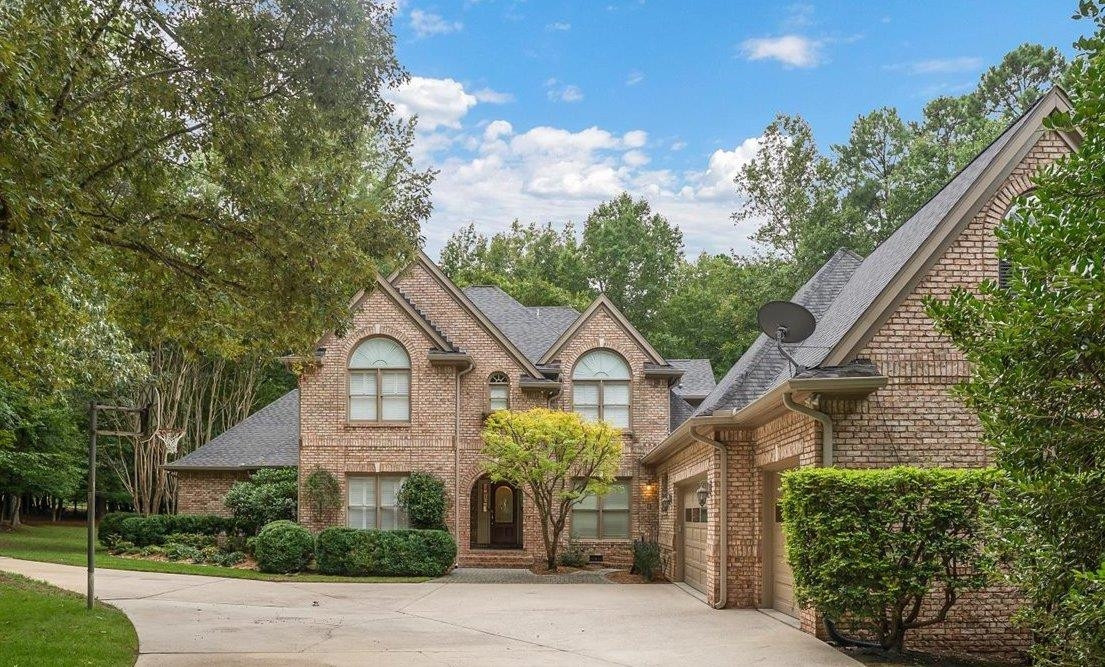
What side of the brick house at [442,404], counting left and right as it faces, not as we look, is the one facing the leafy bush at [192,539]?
right

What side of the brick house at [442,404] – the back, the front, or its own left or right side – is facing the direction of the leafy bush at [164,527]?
right

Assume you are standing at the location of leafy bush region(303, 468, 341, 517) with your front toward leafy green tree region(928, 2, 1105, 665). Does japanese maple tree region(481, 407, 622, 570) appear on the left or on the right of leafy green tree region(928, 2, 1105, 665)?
left

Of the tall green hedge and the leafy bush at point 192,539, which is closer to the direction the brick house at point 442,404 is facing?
the tall green hedge

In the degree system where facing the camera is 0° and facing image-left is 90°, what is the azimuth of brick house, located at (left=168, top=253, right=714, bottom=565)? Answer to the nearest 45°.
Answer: approximately 0°

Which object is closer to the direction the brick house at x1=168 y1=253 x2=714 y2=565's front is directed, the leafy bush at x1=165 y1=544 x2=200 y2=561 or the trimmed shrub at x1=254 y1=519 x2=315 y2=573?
the trimmed shrub
